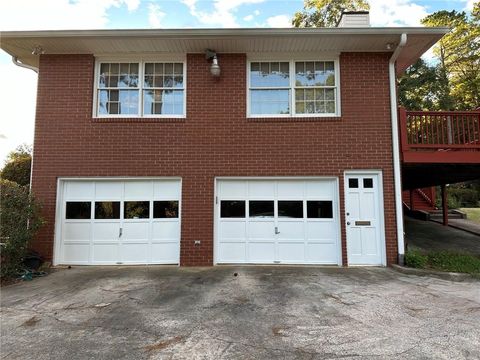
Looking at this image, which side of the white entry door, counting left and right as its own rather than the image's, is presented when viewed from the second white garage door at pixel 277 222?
right

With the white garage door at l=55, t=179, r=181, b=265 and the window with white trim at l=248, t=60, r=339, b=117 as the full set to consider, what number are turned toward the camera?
2

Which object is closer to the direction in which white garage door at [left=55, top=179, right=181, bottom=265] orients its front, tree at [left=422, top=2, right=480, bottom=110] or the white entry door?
the white entry door

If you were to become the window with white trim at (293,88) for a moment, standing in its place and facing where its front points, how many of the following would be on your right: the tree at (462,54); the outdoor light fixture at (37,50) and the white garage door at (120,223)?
2

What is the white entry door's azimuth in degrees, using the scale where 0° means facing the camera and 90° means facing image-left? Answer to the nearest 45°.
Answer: approximately 0°

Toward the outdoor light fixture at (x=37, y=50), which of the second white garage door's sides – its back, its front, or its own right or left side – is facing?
right

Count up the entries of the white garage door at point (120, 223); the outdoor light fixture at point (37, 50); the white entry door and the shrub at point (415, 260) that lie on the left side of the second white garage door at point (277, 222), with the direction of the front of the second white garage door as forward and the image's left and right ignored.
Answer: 2

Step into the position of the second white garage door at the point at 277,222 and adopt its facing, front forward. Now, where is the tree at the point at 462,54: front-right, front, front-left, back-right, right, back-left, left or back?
back-left

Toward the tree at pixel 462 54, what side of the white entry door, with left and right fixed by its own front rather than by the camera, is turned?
back

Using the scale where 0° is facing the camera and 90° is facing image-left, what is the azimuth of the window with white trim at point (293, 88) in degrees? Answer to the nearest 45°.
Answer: approximately 0°
